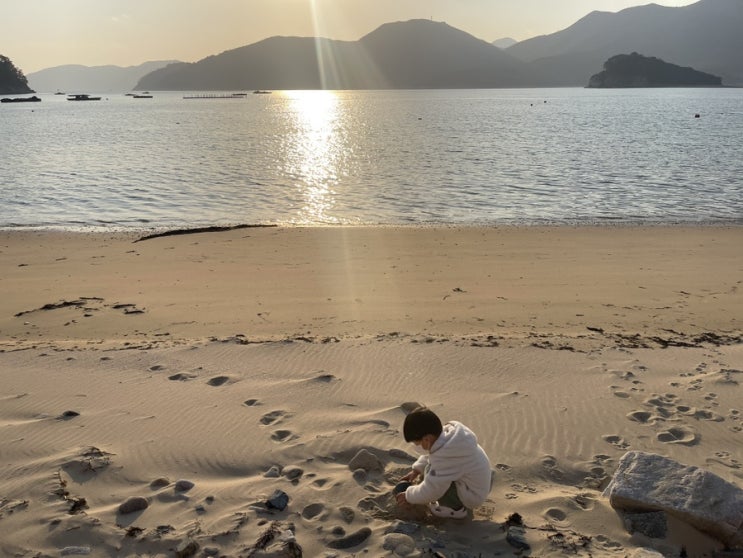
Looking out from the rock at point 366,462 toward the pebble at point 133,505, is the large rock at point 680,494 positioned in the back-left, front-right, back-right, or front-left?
back-left

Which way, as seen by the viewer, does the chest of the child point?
to the viewer's left

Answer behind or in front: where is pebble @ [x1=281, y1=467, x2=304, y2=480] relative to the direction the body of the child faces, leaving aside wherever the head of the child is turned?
in front

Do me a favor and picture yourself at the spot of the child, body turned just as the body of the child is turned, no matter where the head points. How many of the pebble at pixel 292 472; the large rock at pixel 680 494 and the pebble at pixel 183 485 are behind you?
1

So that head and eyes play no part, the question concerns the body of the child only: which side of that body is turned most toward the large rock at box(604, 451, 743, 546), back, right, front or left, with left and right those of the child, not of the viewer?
back

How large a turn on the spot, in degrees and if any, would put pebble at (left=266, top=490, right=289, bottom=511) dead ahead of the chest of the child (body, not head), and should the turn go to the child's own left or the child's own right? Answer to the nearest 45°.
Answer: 0° — they already face it

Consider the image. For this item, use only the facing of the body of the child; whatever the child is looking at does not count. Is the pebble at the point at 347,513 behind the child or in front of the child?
in front

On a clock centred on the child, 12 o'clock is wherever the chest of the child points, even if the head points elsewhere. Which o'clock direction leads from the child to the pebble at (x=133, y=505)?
The pebble is roughly at 12 o'clock from the child.

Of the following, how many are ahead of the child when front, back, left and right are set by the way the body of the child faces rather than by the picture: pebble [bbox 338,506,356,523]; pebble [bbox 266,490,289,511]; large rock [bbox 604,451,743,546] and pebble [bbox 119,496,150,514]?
3

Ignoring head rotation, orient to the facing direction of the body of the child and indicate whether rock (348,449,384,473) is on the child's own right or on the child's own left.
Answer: on the child's own right
